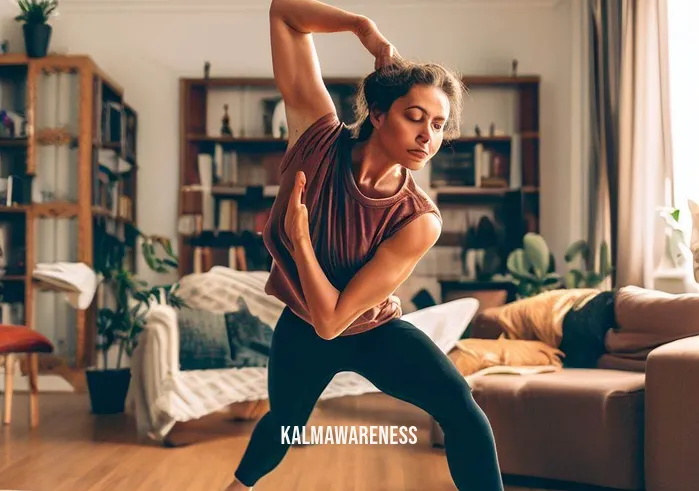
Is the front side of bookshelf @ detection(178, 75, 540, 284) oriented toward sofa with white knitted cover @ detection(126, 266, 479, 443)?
yes

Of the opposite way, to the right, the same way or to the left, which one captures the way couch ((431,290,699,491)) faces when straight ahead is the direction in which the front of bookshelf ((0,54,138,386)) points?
to the right

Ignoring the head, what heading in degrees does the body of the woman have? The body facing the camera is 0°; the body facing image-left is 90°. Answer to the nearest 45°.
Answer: approximately 0°

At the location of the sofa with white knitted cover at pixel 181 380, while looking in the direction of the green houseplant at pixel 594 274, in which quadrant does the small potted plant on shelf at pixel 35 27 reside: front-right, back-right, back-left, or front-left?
back-left

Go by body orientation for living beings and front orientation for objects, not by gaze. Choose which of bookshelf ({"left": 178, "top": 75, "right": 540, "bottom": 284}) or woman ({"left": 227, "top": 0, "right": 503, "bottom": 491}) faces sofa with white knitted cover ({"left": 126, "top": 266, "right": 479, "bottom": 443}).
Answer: the bookshelf
